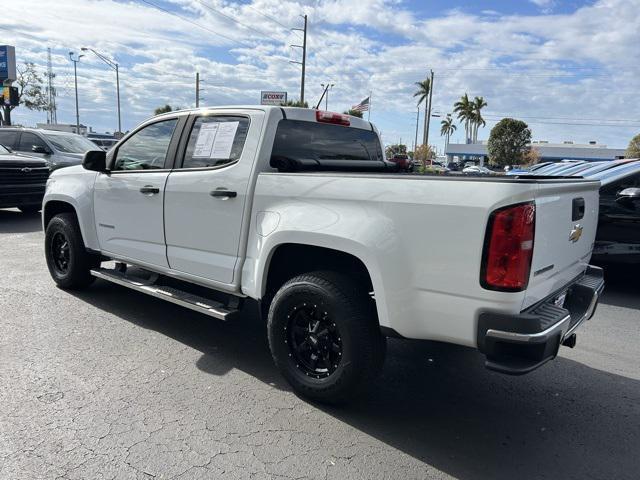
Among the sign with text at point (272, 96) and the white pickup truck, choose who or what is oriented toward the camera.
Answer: the sign with text

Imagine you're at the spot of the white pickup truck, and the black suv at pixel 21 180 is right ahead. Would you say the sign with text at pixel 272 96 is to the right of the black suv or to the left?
right

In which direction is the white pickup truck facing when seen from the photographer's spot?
facing away from the viewer and to the left of the viewer

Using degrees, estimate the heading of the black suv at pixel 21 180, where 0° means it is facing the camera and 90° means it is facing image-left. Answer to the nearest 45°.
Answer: approximately 315°

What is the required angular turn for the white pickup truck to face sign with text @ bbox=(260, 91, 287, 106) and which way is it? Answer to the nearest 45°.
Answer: approximately 45° to its right

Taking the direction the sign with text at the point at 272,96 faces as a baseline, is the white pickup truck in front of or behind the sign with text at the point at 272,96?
in front

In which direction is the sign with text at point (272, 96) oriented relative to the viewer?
toward the camera

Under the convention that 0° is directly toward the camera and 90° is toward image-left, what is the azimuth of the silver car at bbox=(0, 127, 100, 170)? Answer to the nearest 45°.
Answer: approximately 315°

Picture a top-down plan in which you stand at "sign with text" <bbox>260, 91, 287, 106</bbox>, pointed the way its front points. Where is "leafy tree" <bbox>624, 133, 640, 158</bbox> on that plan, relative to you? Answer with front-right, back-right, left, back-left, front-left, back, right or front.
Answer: left

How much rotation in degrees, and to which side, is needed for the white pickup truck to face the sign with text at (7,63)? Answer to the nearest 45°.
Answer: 0° — it already faces it

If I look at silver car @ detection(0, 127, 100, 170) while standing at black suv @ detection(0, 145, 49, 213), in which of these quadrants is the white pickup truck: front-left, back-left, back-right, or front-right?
back-right

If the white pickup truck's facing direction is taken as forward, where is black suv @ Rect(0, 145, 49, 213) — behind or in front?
in front

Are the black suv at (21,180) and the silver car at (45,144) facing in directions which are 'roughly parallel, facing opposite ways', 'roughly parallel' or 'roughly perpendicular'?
roughly parallel

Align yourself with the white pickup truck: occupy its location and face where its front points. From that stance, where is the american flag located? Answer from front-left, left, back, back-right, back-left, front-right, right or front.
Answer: front-right

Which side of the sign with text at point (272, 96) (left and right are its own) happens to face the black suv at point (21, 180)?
front
